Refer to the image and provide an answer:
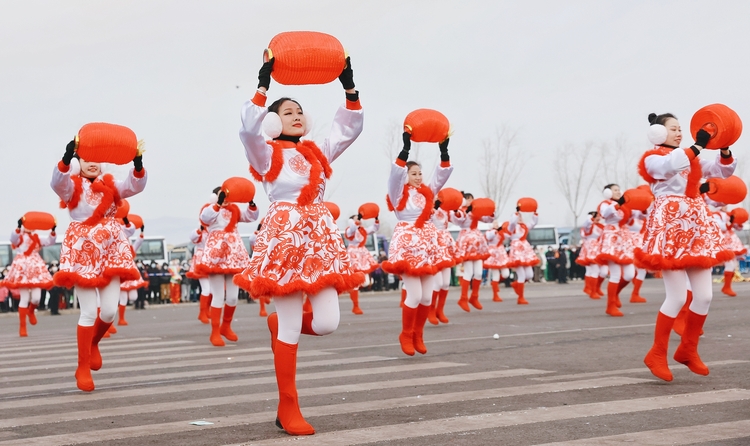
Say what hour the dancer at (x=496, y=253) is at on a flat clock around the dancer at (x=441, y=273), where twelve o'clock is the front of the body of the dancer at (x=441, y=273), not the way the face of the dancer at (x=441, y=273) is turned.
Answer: the dancer at (x=496, y=253) is roughly at 8 o'clock from the dancer at (x=441, y=273).

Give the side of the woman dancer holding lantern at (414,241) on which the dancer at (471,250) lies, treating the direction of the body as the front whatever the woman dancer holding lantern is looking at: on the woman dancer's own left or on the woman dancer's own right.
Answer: on the woman dancer's own left

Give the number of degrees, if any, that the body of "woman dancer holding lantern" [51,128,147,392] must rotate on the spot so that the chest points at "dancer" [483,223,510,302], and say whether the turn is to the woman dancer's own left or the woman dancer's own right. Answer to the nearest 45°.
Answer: approximately 135° to the woman dancer's own left

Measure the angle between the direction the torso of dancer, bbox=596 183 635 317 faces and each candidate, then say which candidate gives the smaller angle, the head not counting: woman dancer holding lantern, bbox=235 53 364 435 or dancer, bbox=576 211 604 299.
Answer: the woman dancer holding lantern

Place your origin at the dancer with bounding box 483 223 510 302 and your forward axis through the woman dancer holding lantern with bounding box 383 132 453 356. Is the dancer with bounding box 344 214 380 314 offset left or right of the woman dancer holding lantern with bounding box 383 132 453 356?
right

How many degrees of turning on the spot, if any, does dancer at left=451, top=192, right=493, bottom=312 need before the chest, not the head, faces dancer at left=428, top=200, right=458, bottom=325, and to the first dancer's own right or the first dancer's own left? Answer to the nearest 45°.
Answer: approximately 45° to the first dancer's own right
